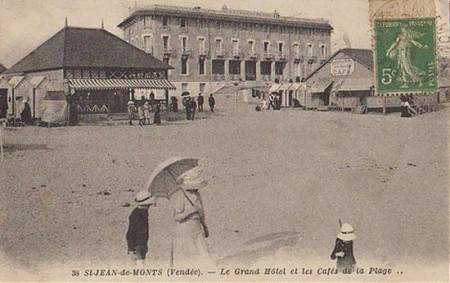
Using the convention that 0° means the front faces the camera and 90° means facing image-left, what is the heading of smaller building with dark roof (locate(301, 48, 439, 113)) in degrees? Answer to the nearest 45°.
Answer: approximately 0°

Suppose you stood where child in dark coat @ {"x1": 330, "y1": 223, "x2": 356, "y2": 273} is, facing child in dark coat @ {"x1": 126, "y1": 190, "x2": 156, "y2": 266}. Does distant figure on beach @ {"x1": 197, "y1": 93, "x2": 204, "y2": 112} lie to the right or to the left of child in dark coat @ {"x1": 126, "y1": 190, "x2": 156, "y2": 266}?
right

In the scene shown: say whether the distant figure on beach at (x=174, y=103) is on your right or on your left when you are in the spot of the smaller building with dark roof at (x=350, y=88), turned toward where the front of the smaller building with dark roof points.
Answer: on your right

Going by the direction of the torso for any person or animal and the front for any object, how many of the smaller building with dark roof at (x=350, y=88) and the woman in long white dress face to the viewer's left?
0

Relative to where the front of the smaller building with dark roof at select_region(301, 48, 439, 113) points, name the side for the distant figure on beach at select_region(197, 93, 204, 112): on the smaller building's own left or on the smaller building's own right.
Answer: on the smaller building's own right
